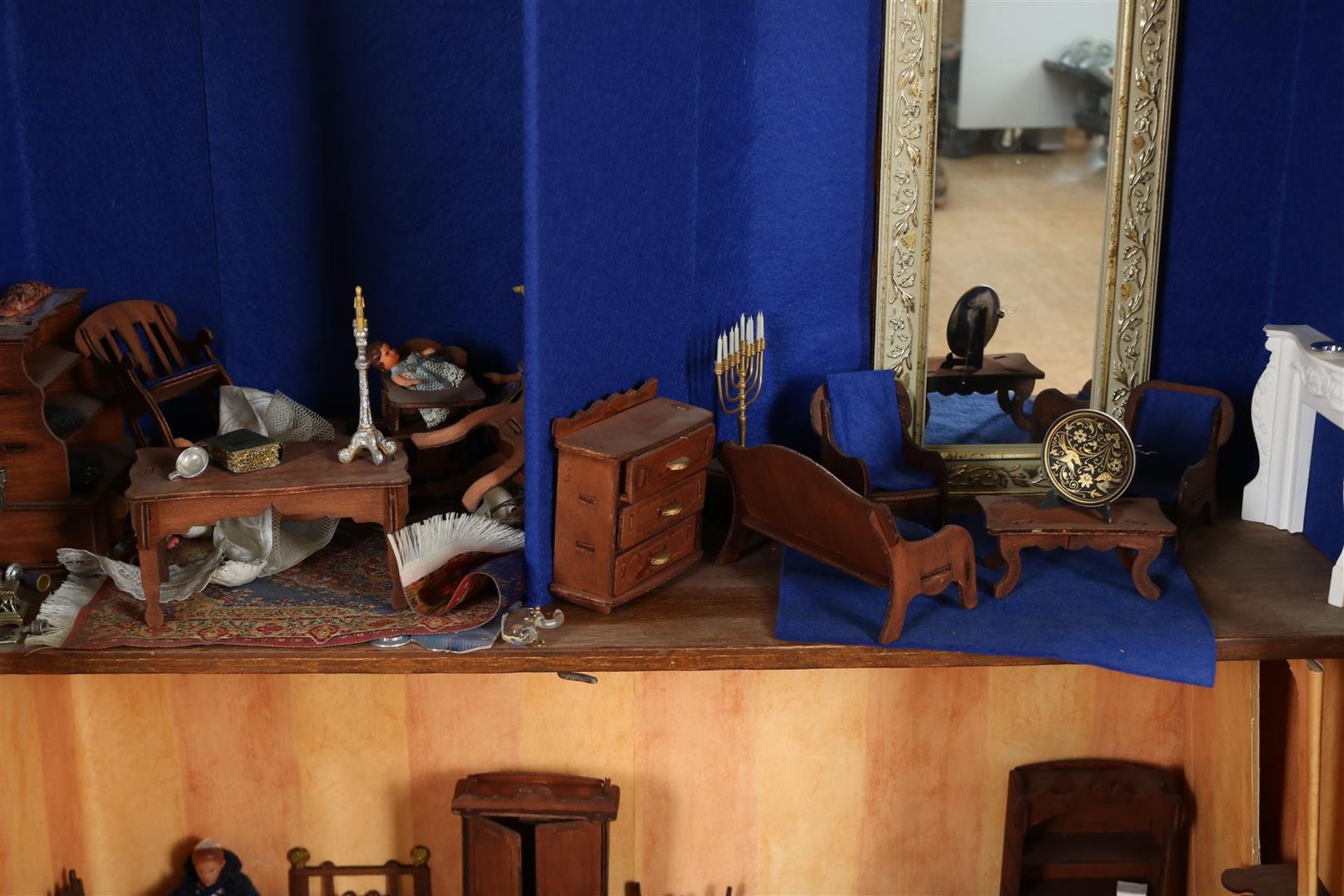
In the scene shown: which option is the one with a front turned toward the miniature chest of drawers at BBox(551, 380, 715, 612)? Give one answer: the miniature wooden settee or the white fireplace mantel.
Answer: the white fireplace mantel

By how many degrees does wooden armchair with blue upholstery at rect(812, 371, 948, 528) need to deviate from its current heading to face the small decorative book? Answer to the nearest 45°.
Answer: approximately 90° to its right

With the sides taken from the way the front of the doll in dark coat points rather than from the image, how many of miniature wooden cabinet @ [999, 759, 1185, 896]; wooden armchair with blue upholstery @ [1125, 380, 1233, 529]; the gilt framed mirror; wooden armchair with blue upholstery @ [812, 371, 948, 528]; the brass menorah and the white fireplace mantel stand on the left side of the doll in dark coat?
6

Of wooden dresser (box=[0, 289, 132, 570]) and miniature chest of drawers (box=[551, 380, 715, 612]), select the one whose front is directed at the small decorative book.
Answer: the wooden dresser

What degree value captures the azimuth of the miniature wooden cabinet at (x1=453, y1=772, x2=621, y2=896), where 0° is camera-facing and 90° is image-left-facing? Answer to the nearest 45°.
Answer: approximately 0°

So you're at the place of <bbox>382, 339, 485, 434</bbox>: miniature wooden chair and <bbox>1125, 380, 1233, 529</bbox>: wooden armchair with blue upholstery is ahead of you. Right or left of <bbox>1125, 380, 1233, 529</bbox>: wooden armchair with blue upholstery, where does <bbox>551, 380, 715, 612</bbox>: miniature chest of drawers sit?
right

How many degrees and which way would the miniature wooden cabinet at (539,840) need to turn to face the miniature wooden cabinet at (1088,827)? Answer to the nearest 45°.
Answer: approximately 90° to its left

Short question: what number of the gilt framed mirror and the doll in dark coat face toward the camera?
2

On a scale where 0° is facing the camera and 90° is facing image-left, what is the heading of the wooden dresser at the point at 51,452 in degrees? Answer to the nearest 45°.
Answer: approximately 315°
